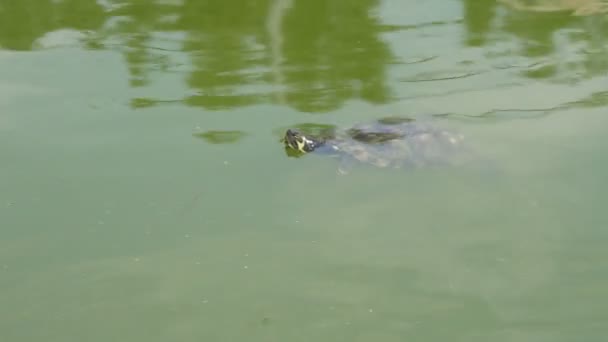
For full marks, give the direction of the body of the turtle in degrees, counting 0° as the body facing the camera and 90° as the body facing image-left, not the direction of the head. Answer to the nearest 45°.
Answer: approximately 90°
